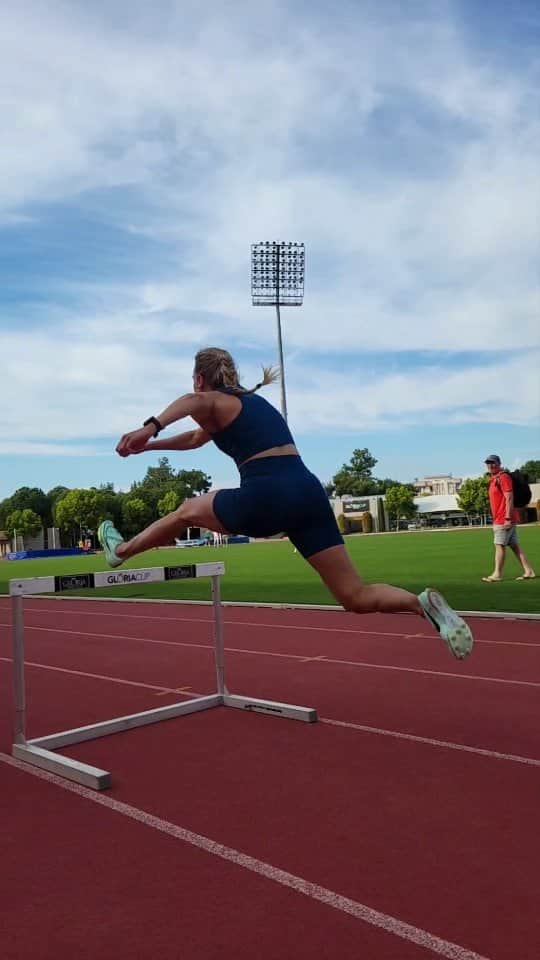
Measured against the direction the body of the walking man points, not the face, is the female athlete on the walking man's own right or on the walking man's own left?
on the walking man's own left

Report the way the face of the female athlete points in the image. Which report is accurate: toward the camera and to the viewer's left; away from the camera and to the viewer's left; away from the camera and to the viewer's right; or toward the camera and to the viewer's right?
away from the camera and to the viewer's left

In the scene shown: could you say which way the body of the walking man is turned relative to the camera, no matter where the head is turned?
to the viewer's left

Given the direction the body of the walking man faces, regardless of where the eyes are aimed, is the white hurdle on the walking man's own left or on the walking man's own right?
on the walking man's own left
